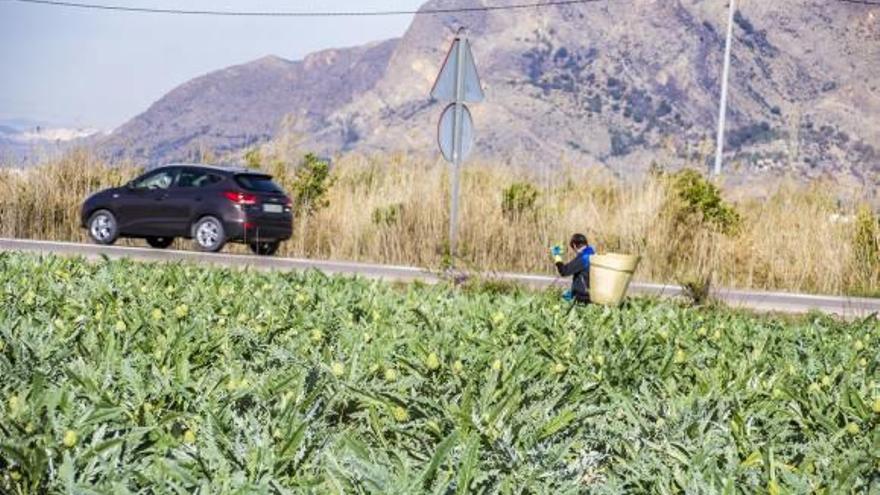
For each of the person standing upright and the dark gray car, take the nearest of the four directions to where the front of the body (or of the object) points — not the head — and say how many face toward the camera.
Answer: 0

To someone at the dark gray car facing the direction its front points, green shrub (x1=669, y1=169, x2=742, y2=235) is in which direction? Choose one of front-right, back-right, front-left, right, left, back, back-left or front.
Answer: back

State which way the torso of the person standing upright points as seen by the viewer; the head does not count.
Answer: to the viewer's left

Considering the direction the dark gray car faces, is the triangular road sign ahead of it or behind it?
behind

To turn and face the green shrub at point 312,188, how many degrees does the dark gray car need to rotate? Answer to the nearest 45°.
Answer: approximately 135° to its right

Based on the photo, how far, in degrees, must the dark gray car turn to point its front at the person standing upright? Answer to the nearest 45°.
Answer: approximately 135° to its left

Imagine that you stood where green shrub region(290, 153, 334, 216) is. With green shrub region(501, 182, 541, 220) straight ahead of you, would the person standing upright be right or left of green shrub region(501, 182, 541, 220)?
right

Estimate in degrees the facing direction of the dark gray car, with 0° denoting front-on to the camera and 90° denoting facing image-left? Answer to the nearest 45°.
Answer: approximately 135°

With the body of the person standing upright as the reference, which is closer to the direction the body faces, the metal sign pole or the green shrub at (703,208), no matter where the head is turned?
the metal sign pole

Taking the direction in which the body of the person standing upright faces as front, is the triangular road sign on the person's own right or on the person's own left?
on the person's own right

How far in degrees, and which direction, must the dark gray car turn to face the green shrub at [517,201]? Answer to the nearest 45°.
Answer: approximately 180°
